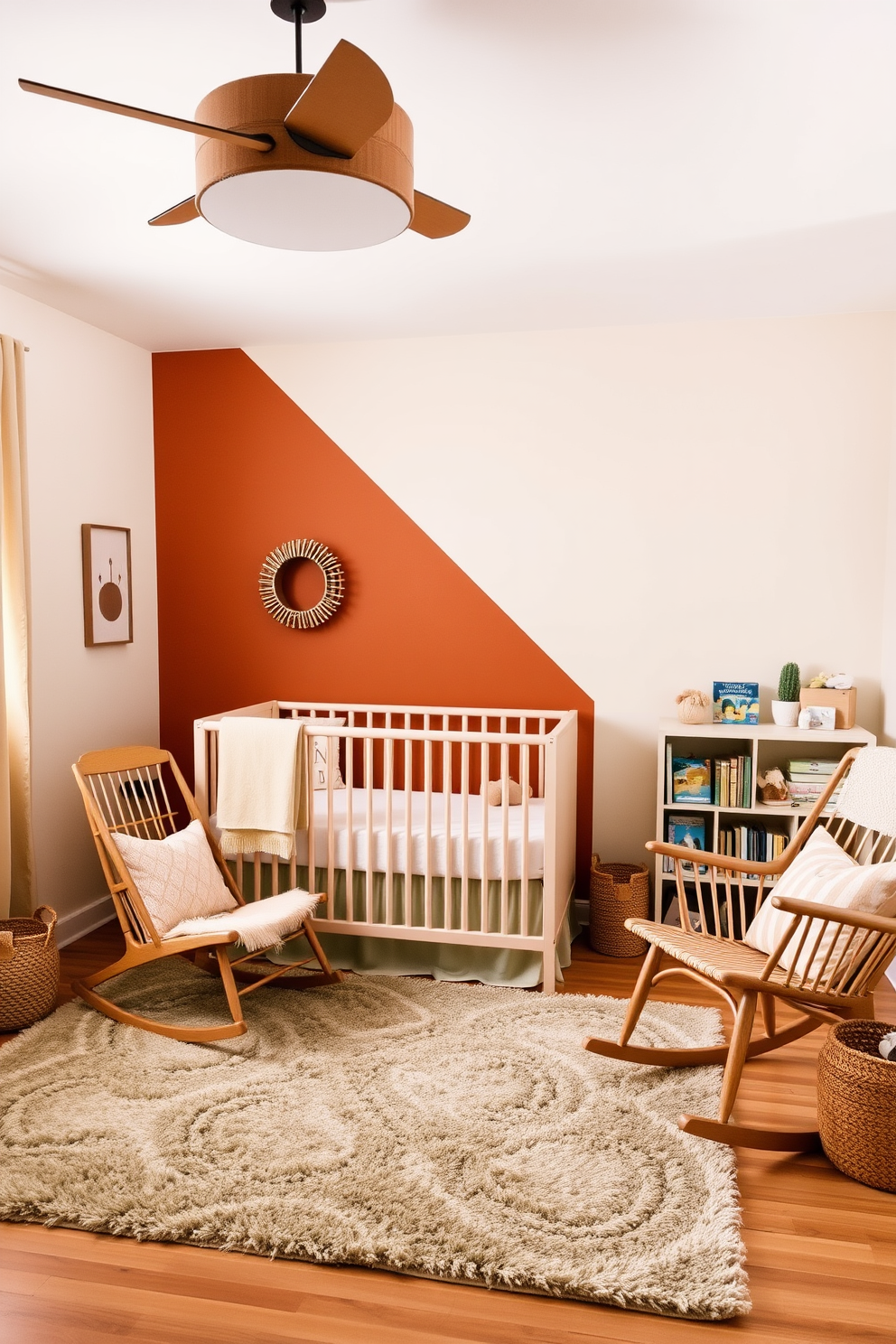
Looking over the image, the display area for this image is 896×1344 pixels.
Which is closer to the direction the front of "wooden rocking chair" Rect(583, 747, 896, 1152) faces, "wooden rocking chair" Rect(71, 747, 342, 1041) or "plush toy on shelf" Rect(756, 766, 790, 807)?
the wooden rocking chair

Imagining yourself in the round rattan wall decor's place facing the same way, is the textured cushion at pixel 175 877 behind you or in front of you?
in front

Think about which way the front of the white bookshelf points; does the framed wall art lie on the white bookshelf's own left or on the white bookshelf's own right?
on the white bookshelf's own right

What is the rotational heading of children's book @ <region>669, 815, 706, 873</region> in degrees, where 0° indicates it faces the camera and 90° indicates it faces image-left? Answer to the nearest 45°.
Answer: approximately 0°

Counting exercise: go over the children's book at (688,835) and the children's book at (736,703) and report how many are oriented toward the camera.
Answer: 2

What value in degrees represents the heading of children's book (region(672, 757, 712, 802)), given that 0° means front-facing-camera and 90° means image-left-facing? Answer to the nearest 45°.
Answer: approximately 0°

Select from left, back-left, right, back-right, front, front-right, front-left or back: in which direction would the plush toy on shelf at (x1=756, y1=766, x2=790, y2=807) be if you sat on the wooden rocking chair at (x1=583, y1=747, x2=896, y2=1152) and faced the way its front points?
back-right

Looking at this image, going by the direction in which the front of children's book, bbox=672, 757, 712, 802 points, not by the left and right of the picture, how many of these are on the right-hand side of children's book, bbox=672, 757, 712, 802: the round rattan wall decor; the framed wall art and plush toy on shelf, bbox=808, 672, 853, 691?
2

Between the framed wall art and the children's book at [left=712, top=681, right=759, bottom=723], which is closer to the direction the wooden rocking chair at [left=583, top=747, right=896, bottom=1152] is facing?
the framed wall art
